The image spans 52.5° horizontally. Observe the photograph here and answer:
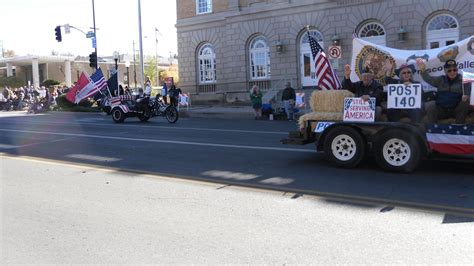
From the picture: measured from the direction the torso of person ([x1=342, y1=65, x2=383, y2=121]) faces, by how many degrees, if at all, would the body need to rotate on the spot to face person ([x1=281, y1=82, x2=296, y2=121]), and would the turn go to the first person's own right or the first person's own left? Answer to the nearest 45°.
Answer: approximately 180°

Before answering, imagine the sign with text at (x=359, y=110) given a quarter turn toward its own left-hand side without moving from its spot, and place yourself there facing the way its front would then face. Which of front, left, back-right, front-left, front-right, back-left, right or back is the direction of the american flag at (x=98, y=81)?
back-left

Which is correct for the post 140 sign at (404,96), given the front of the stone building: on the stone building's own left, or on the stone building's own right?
on the stone building's own left

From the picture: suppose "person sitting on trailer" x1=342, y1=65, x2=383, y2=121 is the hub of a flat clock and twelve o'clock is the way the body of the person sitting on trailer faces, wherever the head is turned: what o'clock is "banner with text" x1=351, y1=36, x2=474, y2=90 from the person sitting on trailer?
The banner with text is roughly at 7 o'clock from the person sitting on trailer.

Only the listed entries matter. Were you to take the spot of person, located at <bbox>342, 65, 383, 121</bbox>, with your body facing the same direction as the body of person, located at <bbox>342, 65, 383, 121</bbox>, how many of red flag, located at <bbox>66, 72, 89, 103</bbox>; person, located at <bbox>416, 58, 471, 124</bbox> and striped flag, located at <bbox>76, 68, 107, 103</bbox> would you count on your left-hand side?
1

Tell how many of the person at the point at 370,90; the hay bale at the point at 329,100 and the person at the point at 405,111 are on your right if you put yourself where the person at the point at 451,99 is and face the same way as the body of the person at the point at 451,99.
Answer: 3

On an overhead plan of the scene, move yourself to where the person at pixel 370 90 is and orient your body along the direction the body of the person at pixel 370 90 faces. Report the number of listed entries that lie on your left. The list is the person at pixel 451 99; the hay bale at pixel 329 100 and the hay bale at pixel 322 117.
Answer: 1

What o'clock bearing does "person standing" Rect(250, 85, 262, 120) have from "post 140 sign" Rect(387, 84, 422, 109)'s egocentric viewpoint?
The person standing is roughly at 5 o'clock from the post 140 sign.
